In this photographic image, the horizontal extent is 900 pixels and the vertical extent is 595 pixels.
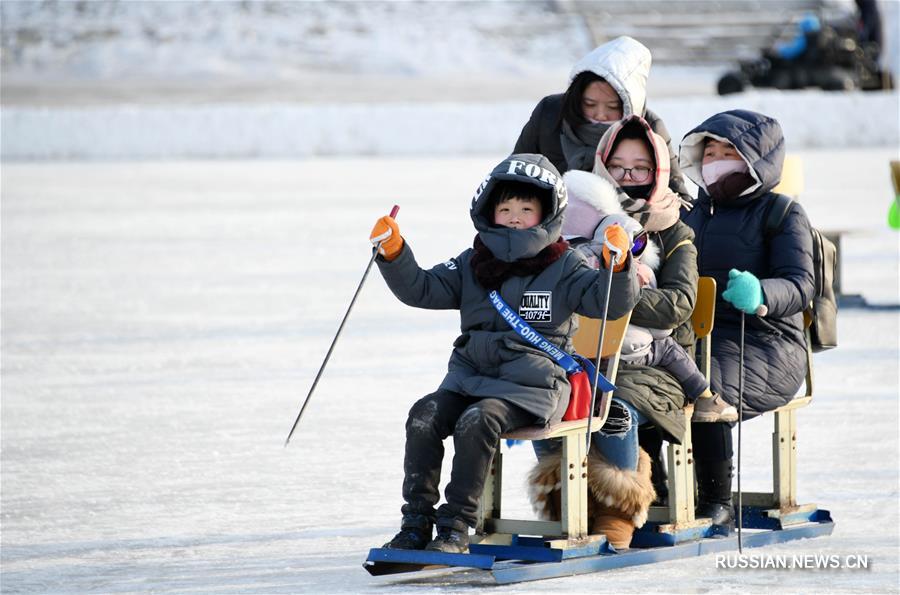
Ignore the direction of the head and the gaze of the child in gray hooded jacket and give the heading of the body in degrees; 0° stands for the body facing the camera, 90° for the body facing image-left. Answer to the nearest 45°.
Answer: approximately 45°

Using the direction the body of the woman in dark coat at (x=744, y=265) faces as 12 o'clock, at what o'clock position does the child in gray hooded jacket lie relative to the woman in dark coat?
The child in gray hooded jacket is roughly at 12 o'clock from the woman in dark coat.

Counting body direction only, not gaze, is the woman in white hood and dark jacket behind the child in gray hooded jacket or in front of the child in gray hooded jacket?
behind

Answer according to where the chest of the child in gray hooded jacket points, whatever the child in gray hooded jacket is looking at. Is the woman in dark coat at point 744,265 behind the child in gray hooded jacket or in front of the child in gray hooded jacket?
behind
